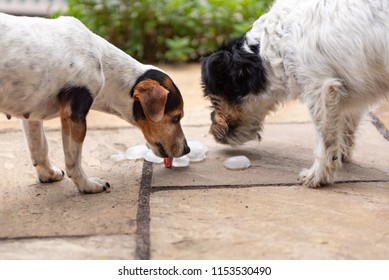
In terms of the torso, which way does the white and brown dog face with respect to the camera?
to the viewer's right

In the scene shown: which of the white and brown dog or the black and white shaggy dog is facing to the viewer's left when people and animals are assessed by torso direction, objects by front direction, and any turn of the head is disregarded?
the black and white shaggy dog

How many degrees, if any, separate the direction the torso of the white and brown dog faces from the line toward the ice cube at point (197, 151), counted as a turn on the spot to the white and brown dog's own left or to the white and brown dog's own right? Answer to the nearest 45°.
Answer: approximately 45° to the white and brown dog's own left

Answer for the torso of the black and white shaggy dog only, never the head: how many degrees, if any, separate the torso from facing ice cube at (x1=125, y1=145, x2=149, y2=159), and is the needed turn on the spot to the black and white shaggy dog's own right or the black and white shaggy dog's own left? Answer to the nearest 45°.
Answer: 0° — it already faces it

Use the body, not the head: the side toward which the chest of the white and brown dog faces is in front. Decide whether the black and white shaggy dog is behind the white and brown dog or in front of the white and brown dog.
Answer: in front

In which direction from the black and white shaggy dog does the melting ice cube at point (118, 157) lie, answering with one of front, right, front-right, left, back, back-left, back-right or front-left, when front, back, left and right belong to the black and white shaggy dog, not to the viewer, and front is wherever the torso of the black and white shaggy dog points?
front

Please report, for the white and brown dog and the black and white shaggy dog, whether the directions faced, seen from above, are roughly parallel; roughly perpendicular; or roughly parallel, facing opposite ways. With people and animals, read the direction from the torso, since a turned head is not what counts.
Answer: roughly parallel, facing opposite ways

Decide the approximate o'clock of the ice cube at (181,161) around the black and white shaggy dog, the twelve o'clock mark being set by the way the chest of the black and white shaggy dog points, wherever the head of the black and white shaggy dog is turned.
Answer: The ice cube is roughly at 12 o'clock from the black and white shaggy dog.

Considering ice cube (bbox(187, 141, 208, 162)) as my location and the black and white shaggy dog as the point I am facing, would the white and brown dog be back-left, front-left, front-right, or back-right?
back-right

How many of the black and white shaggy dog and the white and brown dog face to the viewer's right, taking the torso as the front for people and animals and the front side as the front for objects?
1

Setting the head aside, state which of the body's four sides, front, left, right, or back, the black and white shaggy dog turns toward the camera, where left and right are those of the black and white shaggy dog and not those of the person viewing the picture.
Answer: left
